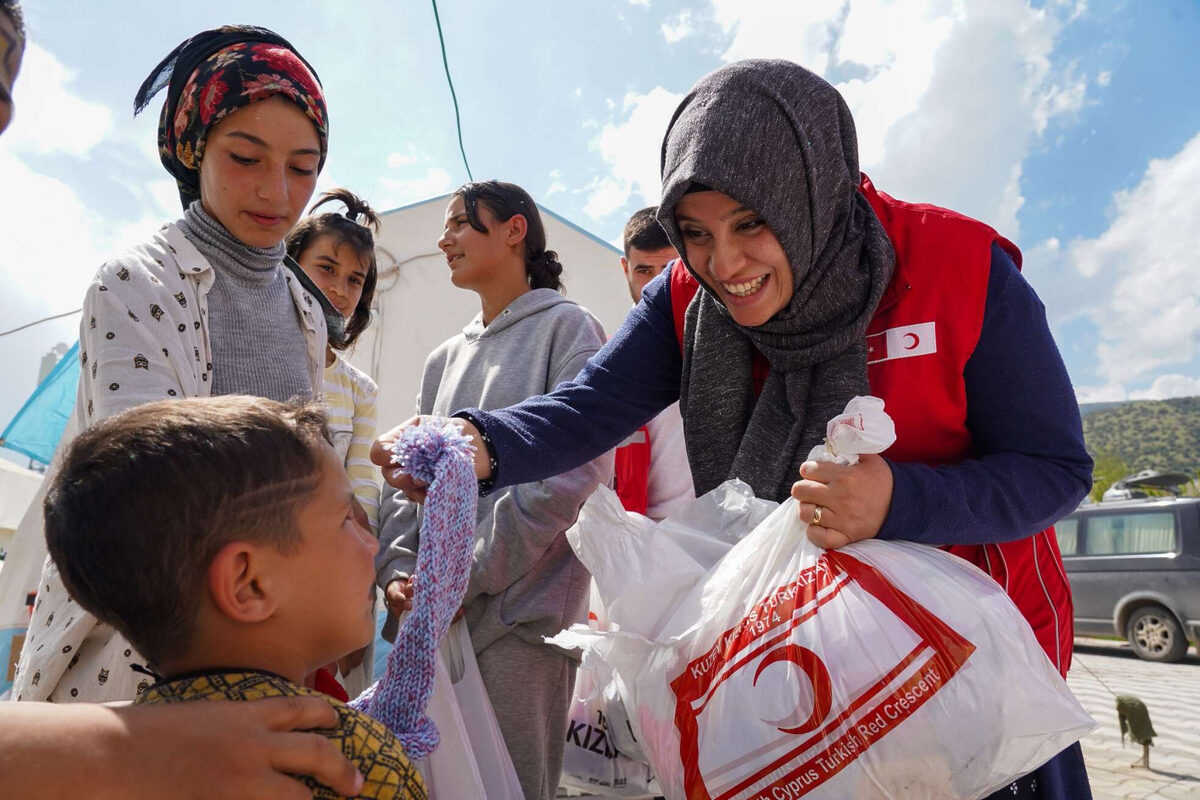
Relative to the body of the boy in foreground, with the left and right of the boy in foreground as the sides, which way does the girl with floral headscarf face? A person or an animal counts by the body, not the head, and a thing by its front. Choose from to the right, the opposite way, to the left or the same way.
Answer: to the right

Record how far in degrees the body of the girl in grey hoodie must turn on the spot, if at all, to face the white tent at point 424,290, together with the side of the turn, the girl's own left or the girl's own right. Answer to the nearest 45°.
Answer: approximately 135° to the girl's own right

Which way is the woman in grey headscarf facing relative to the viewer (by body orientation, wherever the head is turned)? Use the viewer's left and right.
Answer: facing the viewer and to the left of the viewer

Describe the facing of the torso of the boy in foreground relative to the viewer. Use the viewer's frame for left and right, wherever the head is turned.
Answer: facing away from the viewer and to the right of the viewer

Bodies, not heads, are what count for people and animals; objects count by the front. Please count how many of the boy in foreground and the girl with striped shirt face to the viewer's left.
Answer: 0

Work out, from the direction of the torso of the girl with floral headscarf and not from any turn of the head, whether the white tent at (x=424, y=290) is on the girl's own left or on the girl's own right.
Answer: on the girl's own left

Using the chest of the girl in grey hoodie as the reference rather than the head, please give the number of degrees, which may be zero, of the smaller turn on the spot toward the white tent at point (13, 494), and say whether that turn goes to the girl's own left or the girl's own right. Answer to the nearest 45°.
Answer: approximately 90° to the girl's own right

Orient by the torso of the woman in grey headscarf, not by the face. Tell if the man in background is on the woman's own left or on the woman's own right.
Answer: on the woman's own right

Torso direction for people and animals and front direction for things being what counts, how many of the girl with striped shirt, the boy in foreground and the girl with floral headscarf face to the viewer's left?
0

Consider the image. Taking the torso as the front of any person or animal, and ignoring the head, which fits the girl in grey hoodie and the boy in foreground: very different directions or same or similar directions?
very different directions

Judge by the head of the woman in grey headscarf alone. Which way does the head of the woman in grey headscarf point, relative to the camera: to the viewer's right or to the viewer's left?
to the viewer's left

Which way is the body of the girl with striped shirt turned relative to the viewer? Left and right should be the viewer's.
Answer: facing the viewer

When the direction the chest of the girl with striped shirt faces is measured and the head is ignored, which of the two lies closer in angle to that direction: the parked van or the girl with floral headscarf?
the girl with floral headscarf

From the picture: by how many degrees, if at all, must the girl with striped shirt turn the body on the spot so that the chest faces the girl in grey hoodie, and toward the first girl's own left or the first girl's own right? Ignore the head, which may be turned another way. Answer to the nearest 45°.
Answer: approximately 45° to the first girl's own left

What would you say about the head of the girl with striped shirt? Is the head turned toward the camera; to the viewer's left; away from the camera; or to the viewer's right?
toward the camera
